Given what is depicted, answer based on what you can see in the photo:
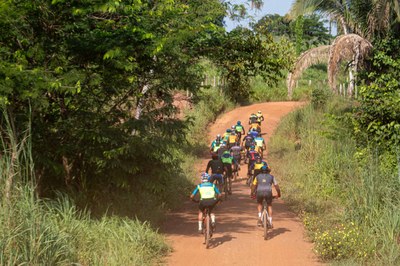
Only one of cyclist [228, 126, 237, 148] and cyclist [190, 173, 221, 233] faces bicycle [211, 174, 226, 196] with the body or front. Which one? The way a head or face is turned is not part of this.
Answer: cyclist [190, 173, 221, 233]

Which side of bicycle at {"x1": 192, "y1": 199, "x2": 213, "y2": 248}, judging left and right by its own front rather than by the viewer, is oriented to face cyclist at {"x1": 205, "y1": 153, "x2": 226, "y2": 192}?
front

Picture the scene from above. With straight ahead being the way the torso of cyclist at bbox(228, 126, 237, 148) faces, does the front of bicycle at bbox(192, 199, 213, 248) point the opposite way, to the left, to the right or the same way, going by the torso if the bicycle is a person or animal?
the same way

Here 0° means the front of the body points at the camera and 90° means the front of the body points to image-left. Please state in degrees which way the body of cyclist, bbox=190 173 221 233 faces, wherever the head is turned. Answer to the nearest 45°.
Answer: approximately 180°

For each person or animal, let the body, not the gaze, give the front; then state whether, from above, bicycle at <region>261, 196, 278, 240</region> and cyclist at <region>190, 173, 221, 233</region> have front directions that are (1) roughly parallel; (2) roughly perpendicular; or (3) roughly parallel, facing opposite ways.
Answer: roughly parallel

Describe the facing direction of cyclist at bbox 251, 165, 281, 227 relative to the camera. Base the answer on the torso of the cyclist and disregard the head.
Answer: away from the camera

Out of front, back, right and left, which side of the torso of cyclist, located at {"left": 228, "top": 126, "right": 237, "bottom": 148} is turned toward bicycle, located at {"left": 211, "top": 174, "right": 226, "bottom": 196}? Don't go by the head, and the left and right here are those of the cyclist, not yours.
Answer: back

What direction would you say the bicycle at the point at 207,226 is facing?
away from the camera

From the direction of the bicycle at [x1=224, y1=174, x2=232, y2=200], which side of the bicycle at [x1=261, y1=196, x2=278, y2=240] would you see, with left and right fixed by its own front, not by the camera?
front

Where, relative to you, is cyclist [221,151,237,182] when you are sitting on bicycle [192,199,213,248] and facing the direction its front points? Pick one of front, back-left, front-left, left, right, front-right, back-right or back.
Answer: front

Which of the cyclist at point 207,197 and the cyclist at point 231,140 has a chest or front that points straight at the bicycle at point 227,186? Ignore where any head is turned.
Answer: the cyclist at point 207,197

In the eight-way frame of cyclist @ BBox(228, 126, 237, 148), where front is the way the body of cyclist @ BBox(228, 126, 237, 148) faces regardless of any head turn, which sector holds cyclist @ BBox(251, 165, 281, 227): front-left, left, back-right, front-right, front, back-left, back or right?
back

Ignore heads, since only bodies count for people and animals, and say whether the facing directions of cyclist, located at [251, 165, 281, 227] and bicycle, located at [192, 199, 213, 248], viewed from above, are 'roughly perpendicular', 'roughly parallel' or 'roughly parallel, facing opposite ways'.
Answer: roughly parallel

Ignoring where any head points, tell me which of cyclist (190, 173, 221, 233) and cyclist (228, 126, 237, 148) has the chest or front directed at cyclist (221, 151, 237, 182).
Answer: cyclist (190, 173, 221, 233)

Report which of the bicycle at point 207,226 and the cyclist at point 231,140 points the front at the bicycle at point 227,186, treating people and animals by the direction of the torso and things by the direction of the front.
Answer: the bicycle at point 207,226

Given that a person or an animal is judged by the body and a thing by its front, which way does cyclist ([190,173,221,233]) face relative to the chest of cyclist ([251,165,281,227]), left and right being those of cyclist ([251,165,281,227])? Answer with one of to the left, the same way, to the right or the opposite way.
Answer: the same way

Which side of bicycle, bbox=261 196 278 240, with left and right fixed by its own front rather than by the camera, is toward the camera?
back

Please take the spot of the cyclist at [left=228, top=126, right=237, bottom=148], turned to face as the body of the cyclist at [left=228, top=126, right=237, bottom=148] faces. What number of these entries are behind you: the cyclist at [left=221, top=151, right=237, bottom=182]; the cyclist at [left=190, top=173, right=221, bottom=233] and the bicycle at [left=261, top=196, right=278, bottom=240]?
3
